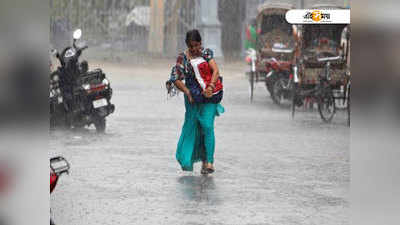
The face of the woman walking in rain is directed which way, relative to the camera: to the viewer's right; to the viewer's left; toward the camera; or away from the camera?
toward the camera

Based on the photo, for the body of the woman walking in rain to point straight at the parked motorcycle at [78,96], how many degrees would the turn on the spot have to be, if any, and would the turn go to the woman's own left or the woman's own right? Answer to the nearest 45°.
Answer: approximately 135° to the woman's own right

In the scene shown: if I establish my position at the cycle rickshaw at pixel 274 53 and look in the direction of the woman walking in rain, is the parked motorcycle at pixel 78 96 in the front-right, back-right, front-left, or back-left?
front-right

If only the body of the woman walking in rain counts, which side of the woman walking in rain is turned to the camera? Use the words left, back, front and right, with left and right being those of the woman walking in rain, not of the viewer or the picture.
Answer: front

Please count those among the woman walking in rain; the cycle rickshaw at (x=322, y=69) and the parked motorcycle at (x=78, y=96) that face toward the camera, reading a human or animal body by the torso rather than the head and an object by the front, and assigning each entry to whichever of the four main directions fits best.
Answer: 2

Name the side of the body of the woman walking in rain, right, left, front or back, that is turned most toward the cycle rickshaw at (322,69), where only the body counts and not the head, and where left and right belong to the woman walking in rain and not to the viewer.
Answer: back

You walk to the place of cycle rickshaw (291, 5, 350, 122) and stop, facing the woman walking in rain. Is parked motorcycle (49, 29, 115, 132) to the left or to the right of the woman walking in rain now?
right

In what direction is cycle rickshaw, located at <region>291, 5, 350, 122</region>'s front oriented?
toward the camera

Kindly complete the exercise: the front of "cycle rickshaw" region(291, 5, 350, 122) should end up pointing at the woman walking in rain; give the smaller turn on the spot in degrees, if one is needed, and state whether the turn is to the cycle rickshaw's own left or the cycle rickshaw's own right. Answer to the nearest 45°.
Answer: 0° — it already faces them

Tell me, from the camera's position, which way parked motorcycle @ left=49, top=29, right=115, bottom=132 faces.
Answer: facing away from the viewer and to the left of the viewer

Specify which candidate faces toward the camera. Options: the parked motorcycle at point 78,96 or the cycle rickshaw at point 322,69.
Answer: the cycle rickshaw

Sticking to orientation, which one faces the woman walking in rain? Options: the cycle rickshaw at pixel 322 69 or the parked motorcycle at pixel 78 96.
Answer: the cycle rickshaw

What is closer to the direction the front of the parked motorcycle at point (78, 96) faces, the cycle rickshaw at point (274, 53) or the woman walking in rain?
the cycle rickshaw

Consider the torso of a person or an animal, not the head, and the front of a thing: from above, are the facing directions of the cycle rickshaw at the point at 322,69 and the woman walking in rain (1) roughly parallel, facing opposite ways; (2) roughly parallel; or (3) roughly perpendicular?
roughly parallel

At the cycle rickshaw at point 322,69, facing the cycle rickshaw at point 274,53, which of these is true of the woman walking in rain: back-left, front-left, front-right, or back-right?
back-left
